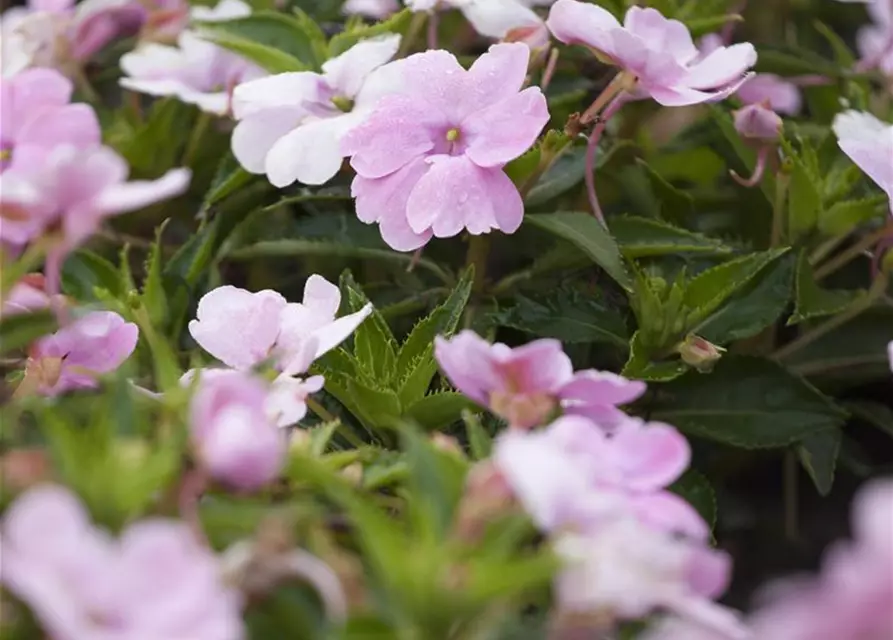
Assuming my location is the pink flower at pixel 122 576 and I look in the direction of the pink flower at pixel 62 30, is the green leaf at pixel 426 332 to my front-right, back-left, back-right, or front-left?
front-right

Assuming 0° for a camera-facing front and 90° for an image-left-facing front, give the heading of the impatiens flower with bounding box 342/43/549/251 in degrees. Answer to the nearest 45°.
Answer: approximately 0°

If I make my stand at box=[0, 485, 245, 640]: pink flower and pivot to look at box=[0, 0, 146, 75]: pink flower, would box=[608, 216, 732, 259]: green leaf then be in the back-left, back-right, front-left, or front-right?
front-right
